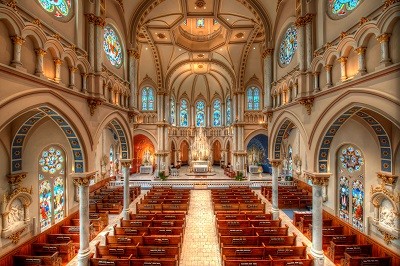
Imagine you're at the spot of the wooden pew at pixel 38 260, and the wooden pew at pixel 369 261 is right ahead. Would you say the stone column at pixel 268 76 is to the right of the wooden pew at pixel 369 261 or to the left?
left

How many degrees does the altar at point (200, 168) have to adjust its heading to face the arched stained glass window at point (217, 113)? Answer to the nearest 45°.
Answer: approximately 180°

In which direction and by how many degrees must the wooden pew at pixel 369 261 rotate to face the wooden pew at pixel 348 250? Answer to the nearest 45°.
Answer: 0° — it already faces it

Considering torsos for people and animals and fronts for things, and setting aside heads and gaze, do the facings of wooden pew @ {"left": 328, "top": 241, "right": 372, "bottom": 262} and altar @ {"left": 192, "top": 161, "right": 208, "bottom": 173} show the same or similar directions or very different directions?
very different directions

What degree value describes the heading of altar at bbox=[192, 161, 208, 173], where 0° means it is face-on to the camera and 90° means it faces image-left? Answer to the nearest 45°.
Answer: approximately 0°
